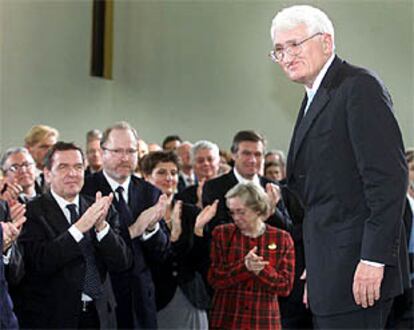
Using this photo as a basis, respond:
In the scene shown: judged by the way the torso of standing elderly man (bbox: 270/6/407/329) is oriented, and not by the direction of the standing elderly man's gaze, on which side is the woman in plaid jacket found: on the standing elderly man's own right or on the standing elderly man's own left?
on the standing elderly man's own right

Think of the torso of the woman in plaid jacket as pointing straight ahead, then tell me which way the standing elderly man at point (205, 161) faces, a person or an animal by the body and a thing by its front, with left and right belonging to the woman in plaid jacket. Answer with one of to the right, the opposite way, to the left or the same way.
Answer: the same way

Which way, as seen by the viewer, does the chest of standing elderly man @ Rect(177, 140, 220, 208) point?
toward the camera

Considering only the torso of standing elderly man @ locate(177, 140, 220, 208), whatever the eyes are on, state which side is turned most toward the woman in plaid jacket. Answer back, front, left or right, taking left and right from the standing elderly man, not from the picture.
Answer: front

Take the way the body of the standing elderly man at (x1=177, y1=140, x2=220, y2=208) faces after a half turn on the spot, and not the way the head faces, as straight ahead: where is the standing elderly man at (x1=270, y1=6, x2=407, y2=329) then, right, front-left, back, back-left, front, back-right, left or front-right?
back

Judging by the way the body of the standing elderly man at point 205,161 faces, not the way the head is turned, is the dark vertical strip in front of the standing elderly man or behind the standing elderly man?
behind

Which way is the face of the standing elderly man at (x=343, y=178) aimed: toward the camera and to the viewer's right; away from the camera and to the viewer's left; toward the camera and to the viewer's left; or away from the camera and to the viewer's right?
toward the camera and to the viewer's left

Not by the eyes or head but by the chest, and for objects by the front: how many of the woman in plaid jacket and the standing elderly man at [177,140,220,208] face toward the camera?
2

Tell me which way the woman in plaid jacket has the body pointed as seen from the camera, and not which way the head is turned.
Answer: toward the camera

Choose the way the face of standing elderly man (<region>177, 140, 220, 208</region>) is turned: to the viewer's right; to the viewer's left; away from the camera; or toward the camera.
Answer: toward the camera

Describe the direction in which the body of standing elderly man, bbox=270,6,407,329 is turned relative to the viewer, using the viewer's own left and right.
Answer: facing the viewer and to the left of the viewer

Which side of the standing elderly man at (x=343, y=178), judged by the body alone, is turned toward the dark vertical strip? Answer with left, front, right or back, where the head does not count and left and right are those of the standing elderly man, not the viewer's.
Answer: right

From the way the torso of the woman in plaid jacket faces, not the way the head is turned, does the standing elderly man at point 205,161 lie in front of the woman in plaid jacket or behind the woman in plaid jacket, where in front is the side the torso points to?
behind
